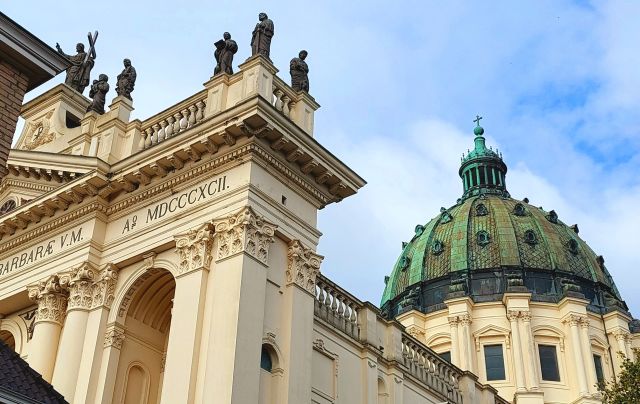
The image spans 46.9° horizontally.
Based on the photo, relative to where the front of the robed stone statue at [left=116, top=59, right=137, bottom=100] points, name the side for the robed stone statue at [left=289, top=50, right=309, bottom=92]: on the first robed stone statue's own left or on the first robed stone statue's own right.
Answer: on the first robed stone statue's own left

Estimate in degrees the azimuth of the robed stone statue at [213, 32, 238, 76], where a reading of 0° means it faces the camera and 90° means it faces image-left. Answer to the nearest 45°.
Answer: approximately 45°

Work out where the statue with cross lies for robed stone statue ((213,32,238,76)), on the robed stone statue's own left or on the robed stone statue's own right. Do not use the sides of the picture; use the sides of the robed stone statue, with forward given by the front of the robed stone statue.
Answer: on the robed stone statue's own right

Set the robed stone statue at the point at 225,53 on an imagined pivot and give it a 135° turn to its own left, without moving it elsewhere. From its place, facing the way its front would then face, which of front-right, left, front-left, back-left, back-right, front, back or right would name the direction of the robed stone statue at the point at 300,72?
front

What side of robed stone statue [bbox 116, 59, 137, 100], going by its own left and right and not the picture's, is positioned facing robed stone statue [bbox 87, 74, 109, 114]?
right

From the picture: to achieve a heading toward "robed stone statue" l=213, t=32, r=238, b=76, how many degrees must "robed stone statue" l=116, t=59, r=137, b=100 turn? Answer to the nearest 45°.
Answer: approximately 90° to its left

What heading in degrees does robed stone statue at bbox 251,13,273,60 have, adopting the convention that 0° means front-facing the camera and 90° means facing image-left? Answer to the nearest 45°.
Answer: approximately 45°
